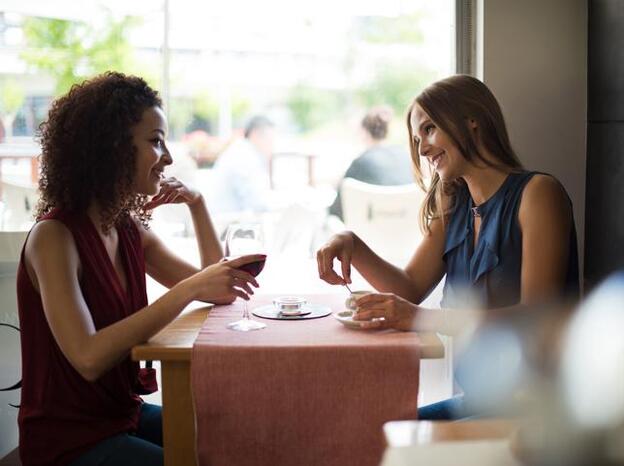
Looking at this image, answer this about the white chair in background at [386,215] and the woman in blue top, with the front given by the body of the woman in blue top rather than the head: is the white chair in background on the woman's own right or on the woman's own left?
on the woman's own right

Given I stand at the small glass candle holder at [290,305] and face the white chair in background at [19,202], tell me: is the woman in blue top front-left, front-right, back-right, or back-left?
back-right

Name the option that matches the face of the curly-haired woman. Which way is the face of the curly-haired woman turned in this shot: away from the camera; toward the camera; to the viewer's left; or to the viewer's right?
to the viewer's right

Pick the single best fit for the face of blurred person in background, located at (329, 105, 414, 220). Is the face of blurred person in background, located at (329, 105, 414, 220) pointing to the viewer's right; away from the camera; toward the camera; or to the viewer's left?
away from the camera

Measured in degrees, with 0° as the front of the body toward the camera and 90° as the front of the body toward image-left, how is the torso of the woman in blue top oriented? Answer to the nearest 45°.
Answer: approximately 45°
